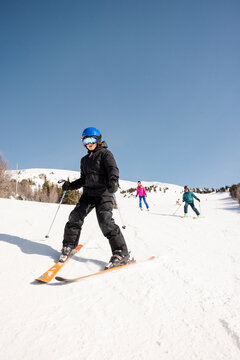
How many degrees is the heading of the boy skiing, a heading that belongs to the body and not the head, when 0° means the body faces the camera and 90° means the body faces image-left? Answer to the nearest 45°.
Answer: approximately 45°
